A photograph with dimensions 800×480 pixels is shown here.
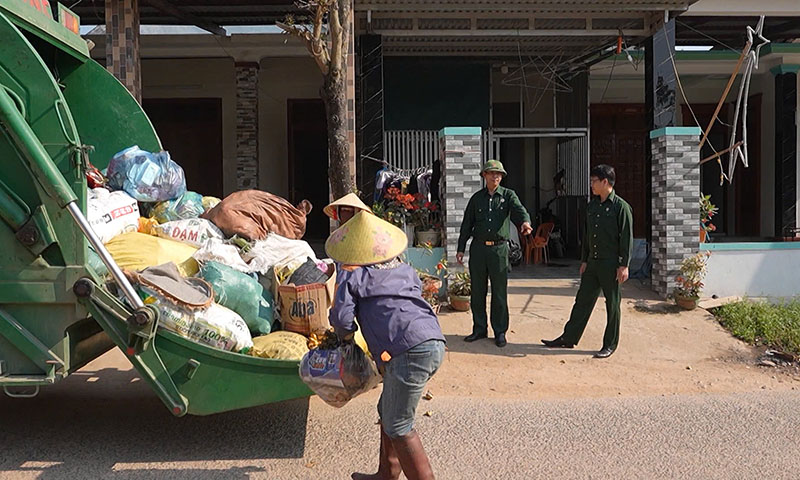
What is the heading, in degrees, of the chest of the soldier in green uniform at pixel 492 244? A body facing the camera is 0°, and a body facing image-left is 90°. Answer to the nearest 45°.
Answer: approximately 0°

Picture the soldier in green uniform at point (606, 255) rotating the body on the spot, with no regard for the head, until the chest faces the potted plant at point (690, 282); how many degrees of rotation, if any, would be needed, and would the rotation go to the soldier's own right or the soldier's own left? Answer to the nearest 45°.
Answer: approximately 180°

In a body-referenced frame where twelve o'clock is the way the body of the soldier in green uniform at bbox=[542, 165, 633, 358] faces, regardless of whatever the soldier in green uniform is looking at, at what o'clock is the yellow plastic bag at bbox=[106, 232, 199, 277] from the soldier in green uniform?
The yellow plastic bag is roughly at 12 o'clock from the soldier in green uniform.

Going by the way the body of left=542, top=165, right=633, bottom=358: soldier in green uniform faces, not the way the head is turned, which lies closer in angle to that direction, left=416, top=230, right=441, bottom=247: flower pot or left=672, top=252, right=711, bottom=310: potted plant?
the flower pot

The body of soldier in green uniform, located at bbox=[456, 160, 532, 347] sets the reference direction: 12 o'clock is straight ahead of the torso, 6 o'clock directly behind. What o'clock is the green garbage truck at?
The green garbage truck is roughly at 1 o'clock from the soldier in green uniform.

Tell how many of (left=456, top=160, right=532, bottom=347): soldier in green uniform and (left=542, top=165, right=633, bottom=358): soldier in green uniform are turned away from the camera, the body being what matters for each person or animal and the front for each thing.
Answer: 0

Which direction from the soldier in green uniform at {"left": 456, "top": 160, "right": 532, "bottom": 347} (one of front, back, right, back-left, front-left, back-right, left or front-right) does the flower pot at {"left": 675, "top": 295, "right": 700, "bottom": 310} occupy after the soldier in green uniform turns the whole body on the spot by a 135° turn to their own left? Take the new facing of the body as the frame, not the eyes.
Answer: front

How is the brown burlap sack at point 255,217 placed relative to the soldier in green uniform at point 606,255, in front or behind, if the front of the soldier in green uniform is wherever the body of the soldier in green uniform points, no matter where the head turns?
in front

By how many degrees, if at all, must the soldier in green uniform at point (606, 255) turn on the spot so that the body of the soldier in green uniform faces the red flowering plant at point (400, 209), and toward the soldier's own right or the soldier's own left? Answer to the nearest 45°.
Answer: approximately 90° to the soldier's own right

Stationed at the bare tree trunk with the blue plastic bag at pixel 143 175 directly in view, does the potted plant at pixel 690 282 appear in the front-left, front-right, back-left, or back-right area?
back-left

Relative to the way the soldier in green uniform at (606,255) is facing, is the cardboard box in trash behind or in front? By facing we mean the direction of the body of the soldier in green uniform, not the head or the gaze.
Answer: in front

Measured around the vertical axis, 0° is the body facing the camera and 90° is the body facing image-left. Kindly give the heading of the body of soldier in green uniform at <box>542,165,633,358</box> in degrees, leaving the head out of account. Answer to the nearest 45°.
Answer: approximately 45°

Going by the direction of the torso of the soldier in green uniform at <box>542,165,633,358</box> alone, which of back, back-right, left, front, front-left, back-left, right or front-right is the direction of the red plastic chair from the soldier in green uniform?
back-right
